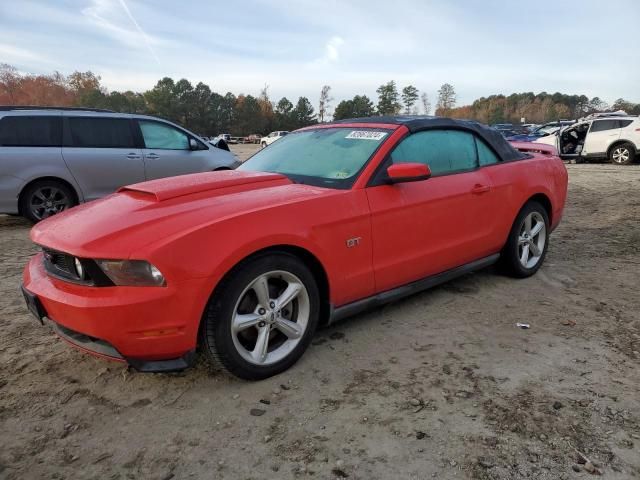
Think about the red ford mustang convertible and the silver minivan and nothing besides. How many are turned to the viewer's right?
1

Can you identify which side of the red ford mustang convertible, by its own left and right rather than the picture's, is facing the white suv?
back

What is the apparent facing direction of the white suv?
to the viewer's left

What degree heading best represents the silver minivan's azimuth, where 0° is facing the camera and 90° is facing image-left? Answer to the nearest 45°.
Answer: approximately 270°

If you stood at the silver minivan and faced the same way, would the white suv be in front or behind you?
in front

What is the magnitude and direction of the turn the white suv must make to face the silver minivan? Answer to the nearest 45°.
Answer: approximately 45° to its left

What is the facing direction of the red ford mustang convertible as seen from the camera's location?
facing the viewer and to the left of the viewer

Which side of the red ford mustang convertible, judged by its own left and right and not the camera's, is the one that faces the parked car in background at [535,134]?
back

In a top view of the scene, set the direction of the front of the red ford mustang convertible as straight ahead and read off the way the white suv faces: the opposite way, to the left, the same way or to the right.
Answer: to the right
